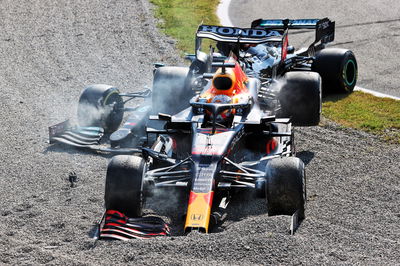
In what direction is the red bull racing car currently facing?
toward the camera
